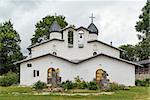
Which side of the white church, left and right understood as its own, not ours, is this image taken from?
front

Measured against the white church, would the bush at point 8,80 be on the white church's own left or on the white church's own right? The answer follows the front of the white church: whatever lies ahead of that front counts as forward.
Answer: on the white church's own right
